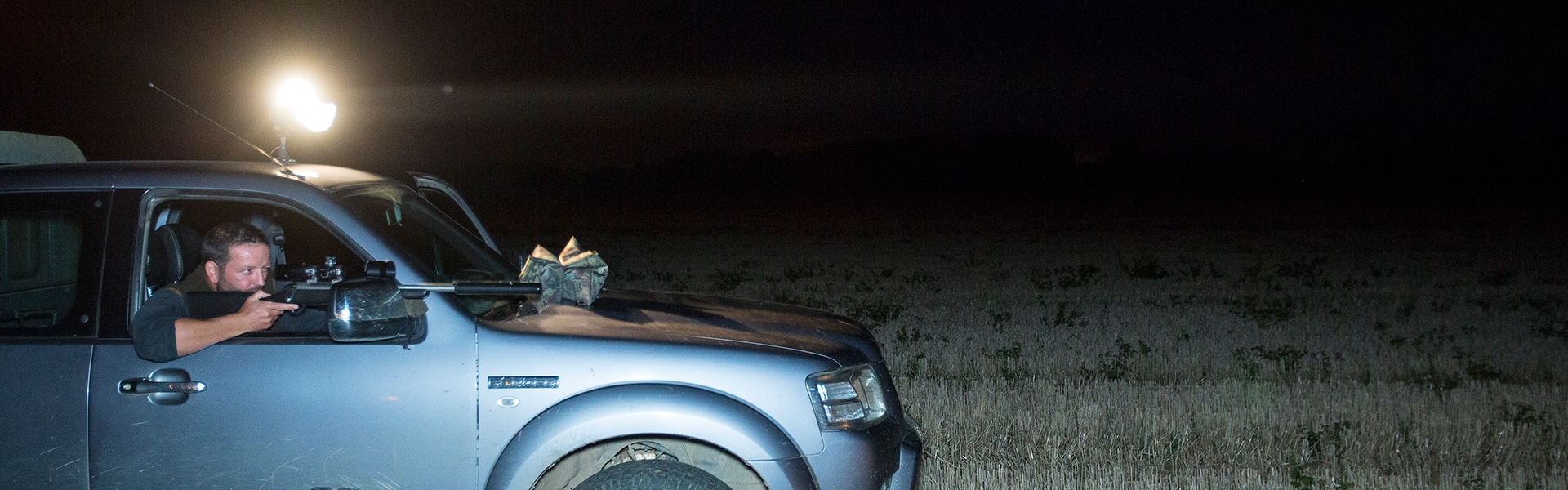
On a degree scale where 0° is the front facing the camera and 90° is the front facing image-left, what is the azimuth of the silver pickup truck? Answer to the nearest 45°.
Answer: approximately 270°
